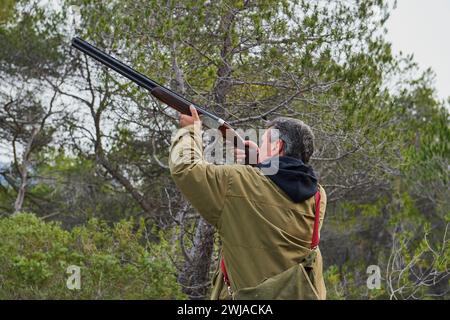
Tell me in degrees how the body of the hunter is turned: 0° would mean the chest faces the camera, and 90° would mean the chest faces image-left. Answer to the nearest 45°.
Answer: approximately 135°

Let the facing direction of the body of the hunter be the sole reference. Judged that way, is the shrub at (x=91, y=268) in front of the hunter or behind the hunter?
in front
